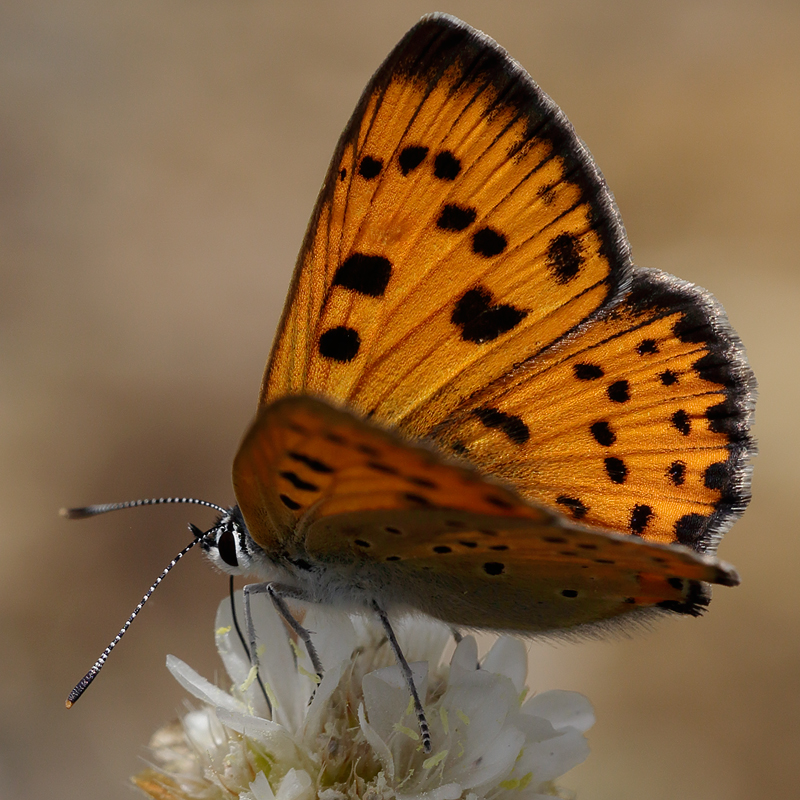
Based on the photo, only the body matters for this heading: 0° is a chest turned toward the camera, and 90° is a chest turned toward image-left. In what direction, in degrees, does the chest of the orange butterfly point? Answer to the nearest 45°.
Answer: approximately 90°
